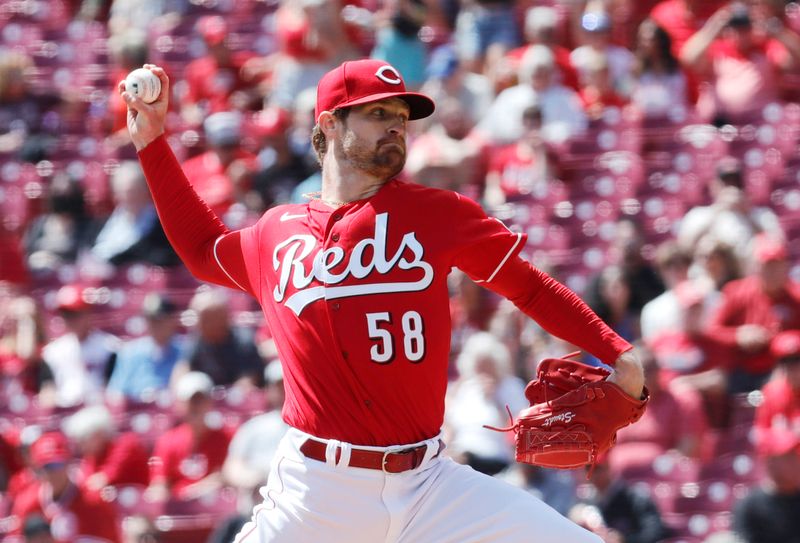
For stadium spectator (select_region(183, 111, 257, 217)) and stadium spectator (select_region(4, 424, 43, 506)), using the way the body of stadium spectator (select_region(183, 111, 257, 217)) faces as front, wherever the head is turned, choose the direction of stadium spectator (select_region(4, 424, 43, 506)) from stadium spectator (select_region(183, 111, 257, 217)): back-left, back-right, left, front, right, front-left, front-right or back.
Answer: front-right

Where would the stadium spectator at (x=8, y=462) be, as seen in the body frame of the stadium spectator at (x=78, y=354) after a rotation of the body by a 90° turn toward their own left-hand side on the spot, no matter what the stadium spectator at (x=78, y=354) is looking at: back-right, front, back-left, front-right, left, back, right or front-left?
back-right

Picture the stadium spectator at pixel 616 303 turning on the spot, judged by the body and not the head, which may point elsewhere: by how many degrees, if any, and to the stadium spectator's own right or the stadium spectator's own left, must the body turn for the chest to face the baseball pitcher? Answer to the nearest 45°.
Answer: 0° — they already face them

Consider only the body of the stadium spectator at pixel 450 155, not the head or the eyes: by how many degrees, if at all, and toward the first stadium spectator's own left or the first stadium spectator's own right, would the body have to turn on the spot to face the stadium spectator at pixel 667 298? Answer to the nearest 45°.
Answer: approximately 45° to the first stadium spectator's own left

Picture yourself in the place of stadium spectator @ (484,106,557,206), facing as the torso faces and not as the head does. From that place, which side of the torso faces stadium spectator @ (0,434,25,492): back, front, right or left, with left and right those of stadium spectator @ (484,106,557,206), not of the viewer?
right

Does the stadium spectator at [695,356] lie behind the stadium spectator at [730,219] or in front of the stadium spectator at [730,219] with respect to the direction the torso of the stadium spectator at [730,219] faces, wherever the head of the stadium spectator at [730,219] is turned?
in front

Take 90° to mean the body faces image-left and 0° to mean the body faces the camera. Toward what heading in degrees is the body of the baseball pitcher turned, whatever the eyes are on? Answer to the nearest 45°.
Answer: approximately 0°

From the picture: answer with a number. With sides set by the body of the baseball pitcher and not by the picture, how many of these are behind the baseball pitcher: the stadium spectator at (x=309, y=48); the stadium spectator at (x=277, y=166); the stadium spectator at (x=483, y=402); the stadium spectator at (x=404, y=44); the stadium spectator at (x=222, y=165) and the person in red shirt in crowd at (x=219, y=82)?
6

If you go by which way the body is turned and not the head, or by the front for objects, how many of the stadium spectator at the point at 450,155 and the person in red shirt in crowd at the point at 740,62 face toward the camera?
2

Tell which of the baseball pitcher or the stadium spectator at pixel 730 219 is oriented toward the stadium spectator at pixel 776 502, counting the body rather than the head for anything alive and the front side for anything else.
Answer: the stadium spectator at pixel 730 219
